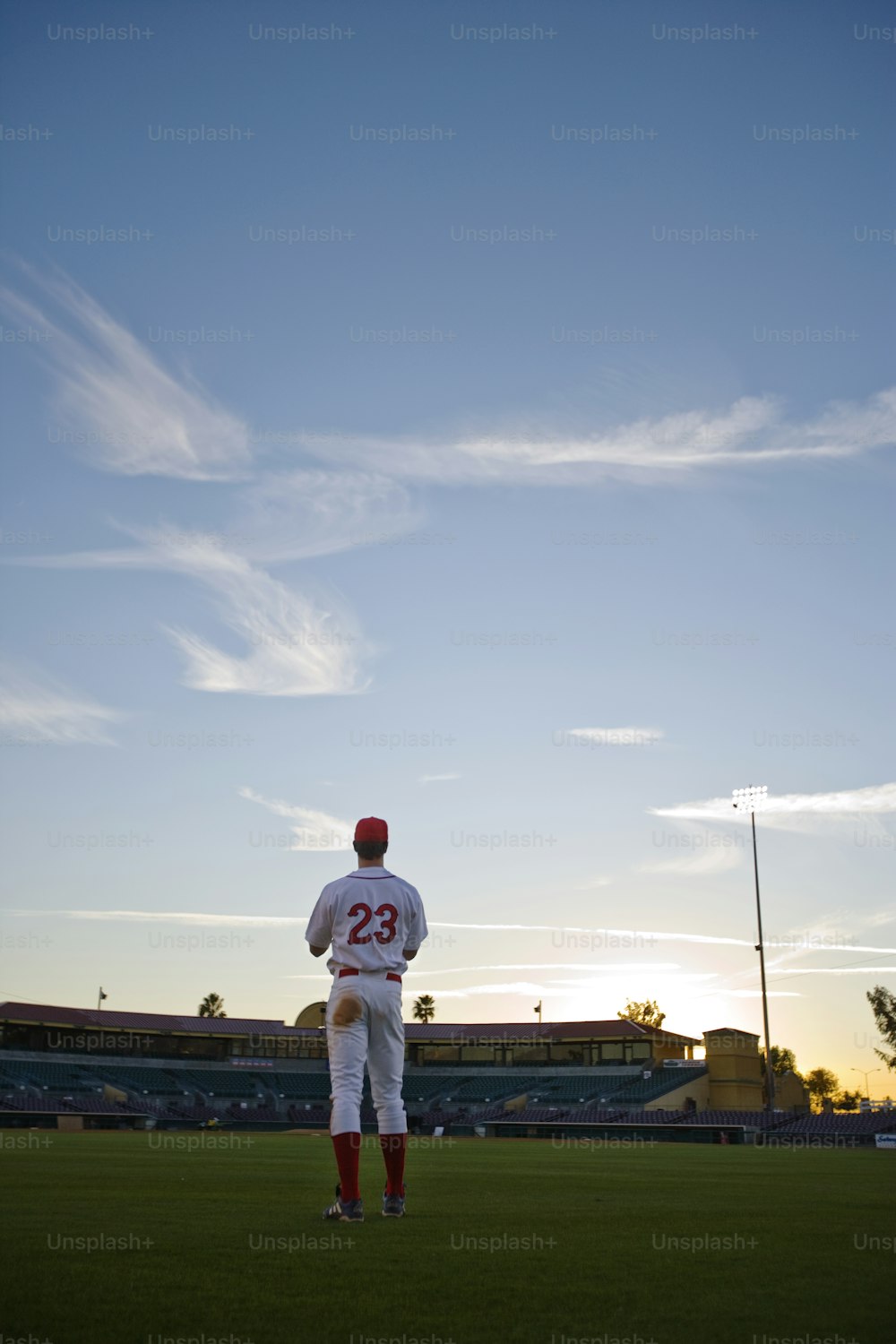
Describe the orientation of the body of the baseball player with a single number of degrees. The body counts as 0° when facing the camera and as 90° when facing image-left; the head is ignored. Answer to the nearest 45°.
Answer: approximately 180°

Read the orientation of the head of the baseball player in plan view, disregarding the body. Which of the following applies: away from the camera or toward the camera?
away from the camera
